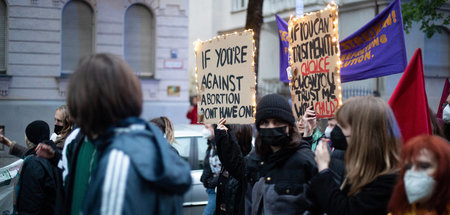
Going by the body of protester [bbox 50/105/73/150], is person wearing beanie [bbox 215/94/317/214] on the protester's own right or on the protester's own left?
on the protester's own left

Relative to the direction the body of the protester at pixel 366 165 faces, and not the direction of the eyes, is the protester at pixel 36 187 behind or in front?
in front

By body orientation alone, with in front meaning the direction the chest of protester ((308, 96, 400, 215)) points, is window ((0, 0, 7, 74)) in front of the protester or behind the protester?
in front

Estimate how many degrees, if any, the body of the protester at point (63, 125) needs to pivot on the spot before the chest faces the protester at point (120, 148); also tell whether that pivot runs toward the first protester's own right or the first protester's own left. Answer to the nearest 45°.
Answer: approximately 45° to the first protester's own left

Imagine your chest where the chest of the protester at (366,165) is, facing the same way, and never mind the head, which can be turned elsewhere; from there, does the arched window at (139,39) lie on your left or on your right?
on your right

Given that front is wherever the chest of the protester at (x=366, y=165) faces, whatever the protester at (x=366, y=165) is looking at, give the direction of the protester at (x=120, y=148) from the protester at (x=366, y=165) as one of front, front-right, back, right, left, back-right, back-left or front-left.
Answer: front-left

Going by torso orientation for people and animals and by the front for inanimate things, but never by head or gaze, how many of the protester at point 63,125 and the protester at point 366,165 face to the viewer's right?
0

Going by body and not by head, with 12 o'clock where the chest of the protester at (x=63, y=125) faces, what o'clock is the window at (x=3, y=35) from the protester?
The window is roughly at 4 o'clock from the protester.

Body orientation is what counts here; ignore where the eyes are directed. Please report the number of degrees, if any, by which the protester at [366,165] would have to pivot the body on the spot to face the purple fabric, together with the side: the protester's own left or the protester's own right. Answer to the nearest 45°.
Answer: approximately 90° to the protester's own right

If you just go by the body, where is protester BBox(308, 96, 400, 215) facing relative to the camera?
to the viewer's left
